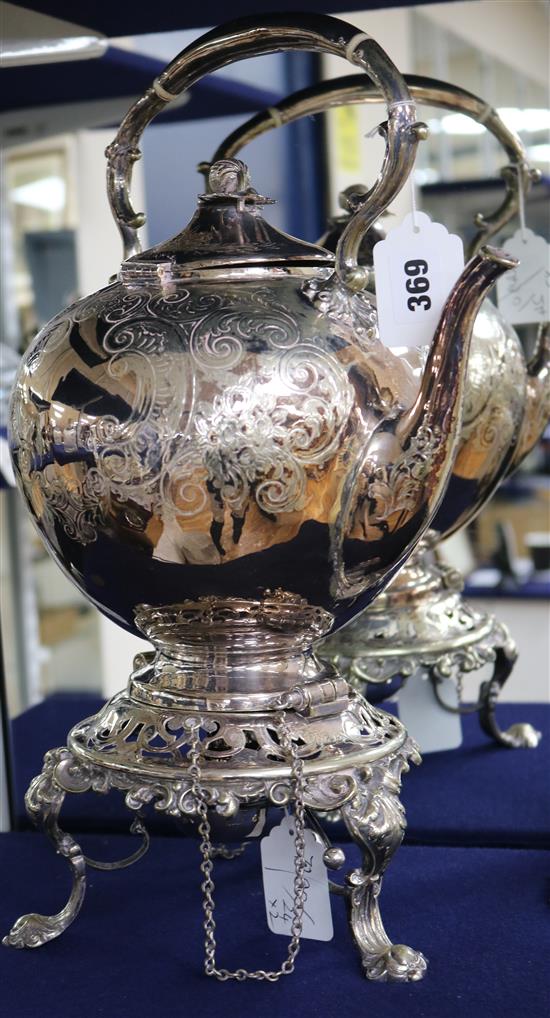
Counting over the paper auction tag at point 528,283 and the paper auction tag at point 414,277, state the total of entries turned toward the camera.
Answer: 2

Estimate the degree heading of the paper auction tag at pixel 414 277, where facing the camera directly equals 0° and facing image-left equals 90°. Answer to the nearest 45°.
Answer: approximately 0°

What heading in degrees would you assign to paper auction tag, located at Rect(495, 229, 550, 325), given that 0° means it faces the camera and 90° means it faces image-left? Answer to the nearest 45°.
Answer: approximately 0°
